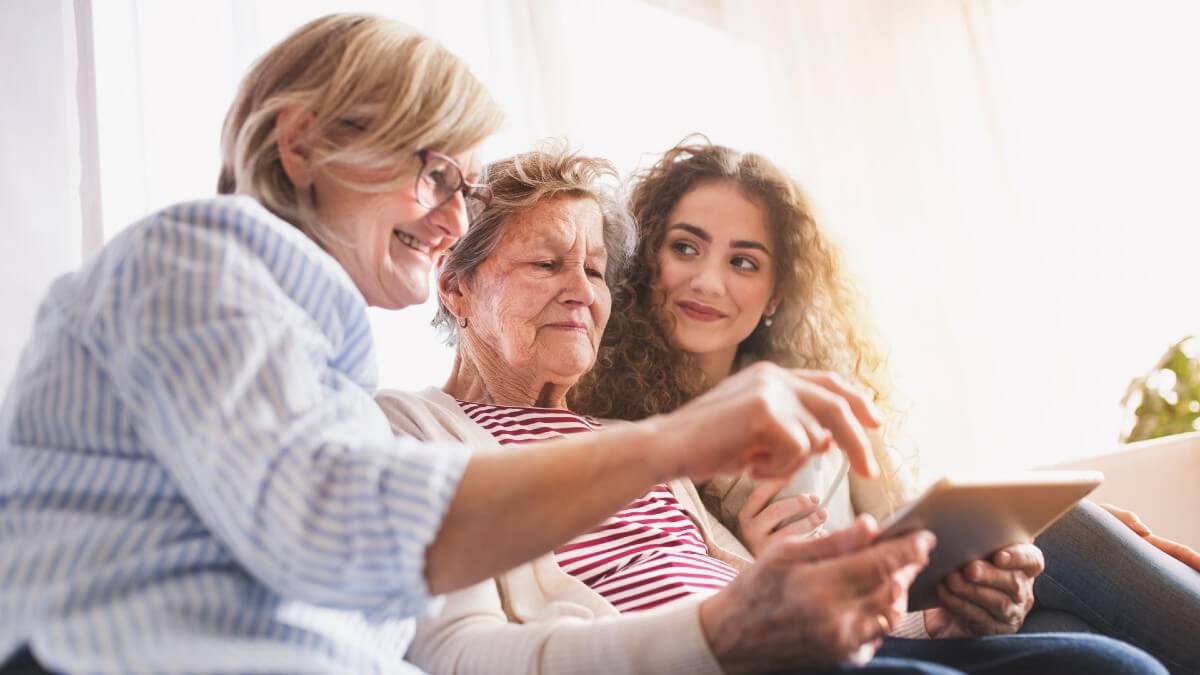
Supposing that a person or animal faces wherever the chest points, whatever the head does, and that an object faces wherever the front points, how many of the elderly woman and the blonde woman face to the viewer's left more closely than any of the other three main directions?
0

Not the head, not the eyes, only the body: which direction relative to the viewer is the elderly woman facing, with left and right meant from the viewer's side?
facing the viewer and to the right of the viewer

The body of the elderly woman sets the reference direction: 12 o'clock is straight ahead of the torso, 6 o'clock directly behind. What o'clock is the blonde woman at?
The blonde woman is roughly at 2 o'clock from the elderly woman.

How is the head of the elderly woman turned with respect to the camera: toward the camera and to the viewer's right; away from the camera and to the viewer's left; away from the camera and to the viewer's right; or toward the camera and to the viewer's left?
toward the camera and to the viewer's right

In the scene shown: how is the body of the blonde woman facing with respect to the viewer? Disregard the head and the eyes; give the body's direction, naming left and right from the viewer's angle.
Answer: facing to the right of the viewer

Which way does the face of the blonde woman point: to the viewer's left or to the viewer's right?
to the viewer's right
